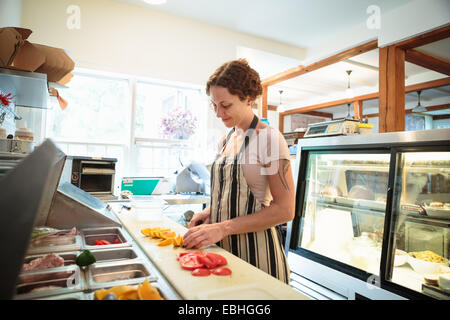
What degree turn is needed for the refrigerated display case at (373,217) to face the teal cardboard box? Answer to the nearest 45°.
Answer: approximately 45° to its right

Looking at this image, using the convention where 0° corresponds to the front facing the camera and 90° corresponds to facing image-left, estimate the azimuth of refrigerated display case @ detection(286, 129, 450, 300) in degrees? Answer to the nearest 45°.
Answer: approximately 45°

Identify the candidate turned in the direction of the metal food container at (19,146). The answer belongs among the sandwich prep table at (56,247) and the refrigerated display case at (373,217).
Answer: the refrigerated display case

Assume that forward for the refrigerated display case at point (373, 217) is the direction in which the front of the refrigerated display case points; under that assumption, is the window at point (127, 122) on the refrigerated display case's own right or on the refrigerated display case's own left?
on the refrigerated display case's own right

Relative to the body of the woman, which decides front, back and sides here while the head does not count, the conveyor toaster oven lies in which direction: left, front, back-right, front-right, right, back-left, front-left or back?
right

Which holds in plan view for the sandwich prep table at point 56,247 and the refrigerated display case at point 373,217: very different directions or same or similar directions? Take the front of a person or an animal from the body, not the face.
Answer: very different directions

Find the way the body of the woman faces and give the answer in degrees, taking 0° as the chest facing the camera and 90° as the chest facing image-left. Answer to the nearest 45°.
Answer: approximately 45°
